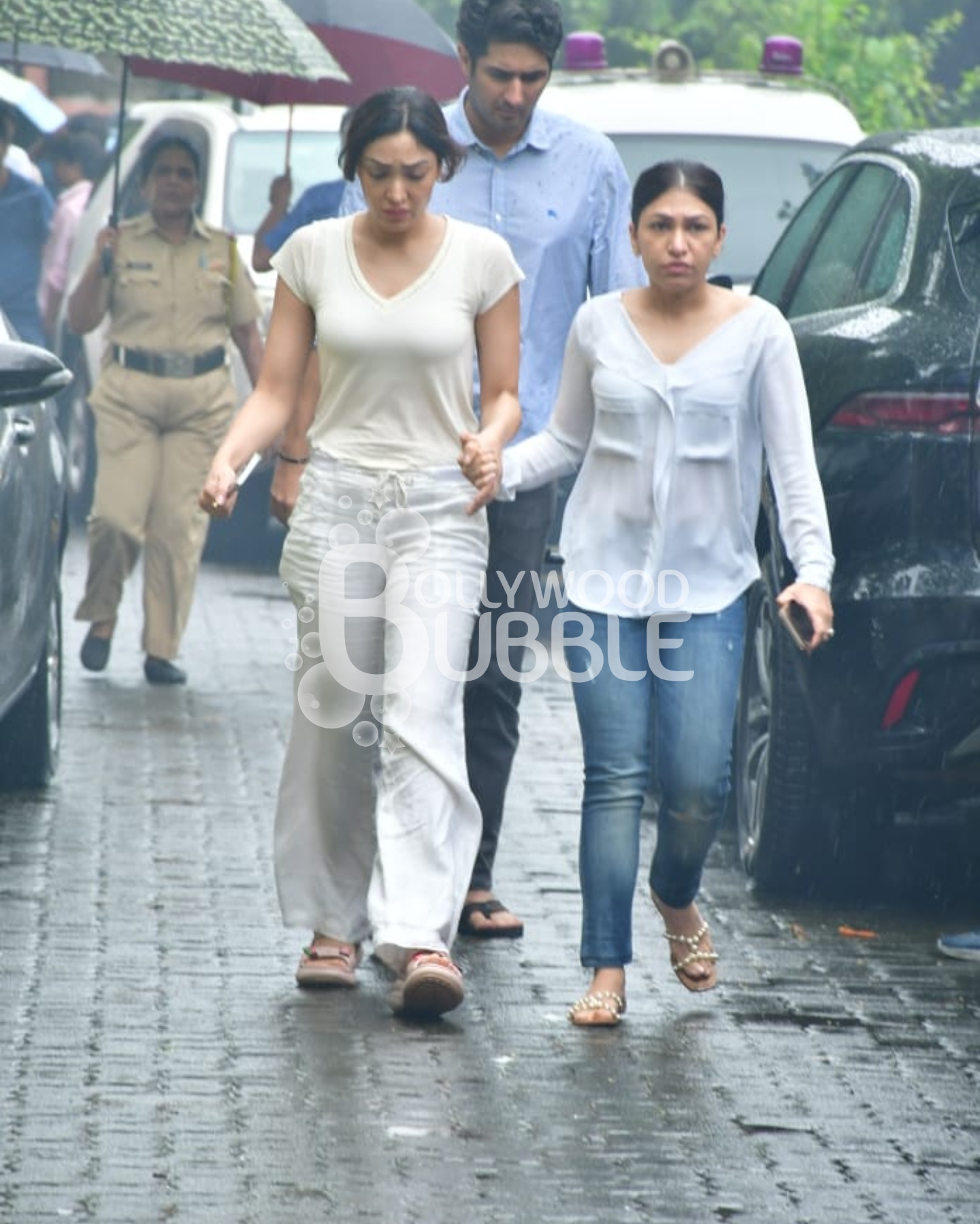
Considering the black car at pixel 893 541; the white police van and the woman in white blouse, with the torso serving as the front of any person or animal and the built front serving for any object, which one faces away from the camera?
the black car

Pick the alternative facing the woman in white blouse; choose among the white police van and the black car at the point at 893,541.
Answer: the white police van

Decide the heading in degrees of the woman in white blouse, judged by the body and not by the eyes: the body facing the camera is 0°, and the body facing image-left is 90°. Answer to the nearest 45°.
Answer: approximately 0°

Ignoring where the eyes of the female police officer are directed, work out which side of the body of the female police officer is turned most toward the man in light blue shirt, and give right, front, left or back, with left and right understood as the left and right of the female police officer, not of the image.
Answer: front

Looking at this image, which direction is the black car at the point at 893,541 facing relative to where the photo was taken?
away from the camera

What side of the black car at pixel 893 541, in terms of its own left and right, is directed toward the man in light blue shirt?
left

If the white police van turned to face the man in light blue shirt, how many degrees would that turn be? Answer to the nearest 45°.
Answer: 0° — it already faces them

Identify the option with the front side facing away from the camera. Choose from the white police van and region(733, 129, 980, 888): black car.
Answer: the black car

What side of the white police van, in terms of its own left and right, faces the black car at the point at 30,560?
front

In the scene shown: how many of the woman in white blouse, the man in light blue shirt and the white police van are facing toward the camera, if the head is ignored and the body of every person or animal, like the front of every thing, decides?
3

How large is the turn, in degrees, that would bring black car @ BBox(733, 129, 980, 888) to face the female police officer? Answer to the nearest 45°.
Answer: approximately 45° to its left

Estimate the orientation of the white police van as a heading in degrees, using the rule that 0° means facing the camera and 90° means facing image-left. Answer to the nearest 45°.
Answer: approximately 0°

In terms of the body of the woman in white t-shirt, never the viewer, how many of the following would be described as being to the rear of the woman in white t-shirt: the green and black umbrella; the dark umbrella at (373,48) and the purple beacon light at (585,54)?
3

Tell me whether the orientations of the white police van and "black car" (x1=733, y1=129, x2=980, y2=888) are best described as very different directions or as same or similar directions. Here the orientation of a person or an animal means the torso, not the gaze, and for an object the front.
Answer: very different directions

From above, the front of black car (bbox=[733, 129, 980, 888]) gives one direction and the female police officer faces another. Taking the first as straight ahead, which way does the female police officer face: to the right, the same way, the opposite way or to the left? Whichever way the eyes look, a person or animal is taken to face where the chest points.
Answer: the opposite way

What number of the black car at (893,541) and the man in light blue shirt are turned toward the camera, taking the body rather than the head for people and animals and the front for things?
1
